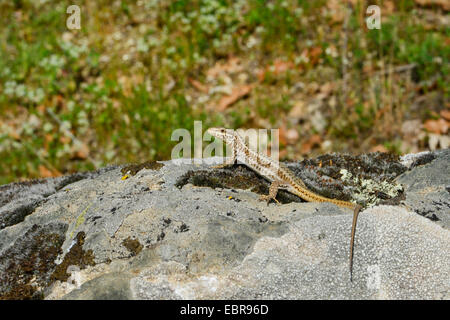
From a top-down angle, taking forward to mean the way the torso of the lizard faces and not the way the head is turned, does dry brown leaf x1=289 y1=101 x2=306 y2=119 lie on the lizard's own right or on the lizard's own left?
on the lizard's own right

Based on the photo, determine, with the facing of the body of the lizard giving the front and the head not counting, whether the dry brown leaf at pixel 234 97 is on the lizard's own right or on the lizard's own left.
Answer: on the lizard's own right

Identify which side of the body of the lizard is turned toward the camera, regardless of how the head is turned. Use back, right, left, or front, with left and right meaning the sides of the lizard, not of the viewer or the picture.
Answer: left

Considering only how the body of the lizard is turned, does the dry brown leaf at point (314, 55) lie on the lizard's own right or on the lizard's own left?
on the lizard's own right

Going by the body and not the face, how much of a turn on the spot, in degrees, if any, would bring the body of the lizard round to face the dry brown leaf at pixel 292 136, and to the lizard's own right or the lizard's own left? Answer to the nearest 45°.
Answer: approximately 90° to the lizard's own right

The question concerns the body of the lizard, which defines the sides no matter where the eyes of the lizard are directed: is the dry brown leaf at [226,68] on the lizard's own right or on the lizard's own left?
on the lizard's own right

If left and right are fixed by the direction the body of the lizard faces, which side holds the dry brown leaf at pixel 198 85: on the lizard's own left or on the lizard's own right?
on the lizard's own right

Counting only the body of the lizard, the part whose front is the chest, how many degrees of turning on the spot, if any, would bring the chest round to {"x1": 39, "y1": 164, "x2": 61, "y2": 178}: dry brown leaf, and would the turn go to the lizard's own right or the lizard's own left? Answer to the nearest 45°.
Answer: approximately 45° to the lizard's own right
